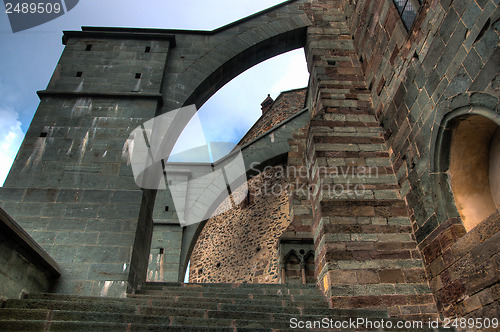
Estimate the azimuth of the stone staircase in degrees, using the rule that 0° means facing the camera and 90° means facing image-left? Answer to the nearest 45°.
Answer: approximately 0°
